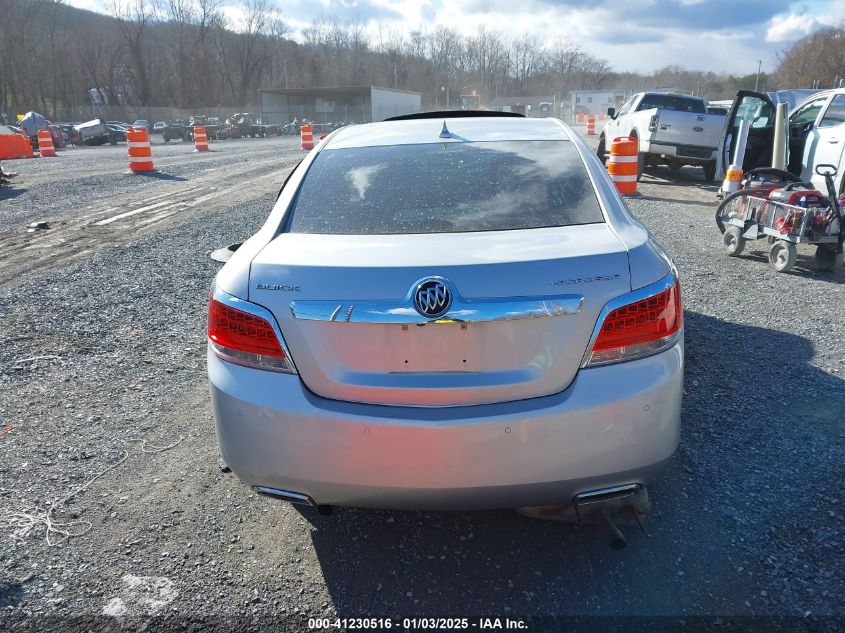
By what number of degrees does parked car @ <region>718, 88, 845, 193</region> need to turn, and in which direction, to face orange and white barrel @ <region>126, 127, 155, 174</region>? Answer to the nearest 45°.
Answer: approximately 45° to its left

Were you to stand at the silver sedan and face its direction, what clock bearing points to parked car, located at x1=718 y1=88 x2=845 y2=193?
The parked car is roughly at 1 o'clock from the silver sedan.

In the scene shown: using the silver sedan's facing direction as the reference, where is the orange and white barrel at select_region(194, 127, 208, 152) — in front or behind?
in front

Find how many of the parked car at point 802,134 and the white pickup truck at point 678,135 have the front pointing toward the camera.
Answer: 0

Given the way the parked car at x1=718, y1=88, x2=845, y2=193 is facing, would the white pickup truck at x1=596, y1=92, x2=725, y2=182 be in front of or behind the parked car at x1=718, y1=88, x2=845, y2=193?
in front

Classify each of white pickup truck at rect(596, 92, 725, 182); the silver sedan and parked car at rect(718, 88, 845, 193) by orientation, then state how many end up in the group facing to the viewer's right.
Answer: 0

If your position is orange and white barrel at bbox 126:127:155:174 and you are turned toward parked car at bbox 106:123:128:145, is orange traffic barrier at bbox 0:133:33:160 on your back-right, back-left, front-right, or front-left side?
front-left

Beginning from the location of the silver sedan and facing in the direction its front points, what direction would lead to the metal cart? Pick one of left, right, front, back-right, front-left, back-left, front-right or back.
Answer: front-right

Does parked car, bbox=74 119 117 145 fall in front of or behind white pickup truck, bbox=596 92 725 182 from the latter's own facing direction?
in front

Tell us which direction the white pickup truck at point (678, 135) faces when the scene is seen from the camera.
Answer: facing away from the viewer and to the left of the viewer

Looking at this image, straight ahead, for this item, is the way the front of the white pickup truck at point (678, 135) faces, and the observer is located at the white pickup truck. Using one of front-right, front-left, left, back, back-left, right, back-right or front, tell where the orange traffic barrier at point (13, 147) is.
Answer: front-left

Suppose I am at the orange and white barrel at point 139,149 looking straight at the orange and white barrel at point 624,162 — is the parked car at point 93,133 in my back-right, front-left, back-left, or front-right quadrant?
back-left

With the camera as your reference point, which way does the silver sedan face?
facing away from the viewer

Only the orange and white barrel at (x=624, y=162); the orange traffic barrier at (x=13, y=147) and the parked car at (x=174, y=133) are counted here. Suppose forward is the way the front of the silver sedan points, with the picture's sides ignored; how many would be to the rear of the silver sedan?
0

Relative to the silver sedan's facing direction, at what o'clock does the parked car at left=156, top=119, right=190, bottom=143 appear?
The parked car is roughly at 11 o'clock from the silver sedan.

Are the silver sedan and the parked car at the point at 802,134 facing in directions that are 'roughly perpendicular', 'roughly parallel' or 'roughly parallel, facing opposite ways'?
roughly parallel

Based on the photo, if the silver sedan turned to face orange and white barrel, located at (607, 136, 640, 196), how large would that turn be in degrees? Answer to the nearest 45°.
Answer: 0° — it already faces it

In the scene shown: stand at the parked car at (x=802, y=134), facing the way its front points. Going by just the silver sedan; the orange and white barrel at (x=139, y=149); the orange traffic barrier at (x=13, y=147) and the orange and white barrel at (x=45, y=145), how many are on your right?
0
